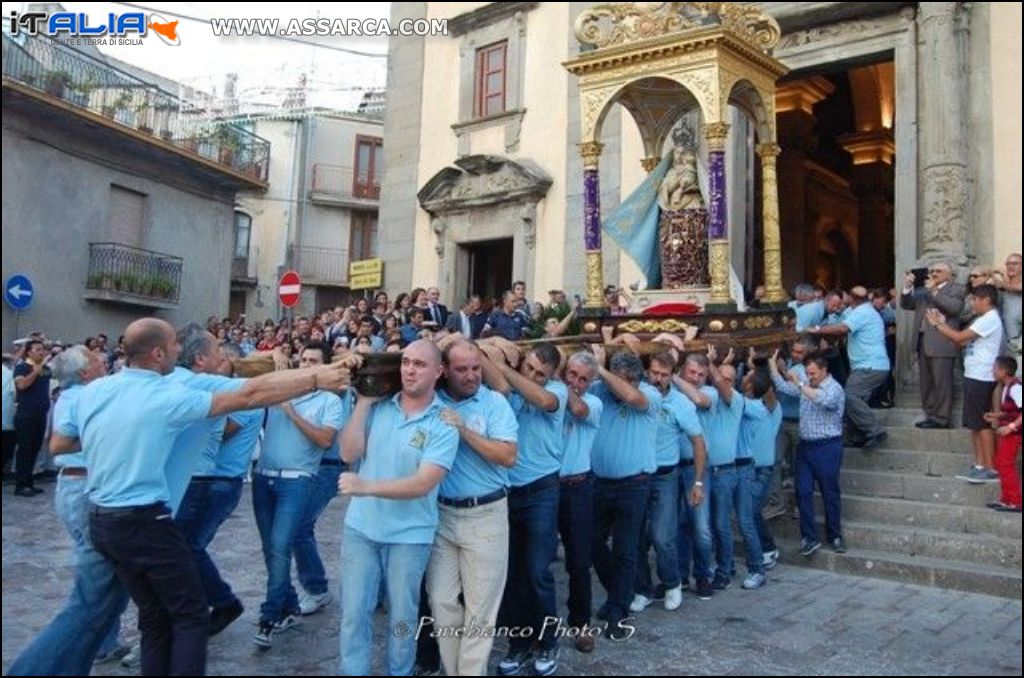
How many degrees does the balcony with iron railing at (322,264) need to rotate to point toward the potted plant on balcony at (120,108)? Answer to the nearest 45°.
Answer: approximately 45° to its right

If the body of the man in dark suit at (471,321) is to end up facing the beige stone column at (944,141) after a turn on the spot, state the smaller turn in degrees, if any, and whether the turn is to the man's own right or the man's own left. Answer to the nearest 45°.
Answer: approximately 135° to the man's own left

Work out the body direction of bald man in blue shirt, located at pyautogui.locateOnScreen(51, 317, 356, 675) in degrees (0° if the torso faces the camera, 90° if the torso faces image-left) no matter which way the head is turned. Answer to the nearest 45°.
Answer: approximately 225°

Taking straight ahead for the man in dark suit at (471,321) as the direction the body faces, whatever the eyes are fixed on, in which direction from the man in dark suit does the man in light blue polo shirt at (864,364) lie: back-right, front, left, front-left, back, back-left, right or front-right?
left

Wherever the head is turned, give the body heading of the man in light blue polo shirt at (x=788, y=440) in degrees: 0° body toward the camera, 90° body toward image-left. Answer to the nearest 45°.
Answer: approximately 45°

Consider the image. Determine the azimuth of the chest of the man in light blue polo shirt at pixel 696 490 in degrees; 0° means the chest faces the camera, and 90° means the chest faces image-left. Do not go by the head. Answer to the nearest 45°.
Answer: approximately 45°

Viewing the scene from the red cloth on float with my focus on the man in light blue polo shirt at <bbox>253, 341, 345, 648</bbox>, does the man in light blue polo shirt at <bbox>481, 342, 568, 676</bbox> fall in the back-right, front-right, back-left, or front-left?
front-left

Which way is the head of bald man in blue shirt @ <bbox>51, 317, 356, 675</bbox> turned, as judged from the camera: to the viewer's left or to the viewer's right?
to the viewer's right

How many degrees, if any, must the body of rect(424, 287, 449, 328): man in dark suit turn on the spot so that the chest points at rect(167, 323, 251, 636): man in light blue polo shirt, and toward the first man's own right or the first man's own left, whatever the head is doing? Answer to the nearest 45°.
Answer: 0° — they already face them

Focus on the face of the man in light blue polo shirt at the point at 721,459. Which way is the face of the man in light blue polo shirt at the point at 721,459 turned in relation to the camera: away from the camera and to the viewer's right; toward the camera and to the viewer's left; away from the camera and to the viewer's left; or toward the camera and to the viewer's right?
toward the camera and to the viewer's left

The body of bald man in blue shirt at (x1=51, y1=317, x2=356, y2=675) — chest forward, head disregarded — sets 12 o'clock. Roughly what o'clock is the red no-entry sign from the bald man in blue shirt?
The red no-entry sign is roughly at 11 o'clock from the bald man in blue shirt.

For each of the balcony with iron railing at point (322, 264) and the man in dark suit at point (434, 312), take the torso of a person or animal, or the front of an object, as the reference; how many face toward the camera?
2

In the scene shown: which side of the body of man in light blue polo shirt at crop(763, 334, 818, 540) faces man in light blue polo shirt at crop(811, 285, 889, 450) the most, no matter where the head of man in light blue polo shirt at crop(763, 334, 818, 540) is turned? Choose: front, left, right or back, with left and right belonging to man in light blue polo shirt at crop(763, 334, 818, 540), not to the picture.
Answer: back

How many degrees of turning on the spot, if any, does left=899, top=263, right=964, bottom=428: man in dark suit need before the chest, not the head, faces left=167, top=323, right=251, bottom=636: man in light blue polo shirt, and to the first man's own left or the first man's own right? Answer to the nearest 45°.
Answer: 0° — they already face them

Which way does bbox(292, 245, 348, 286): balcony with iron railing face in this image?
toward the camera
